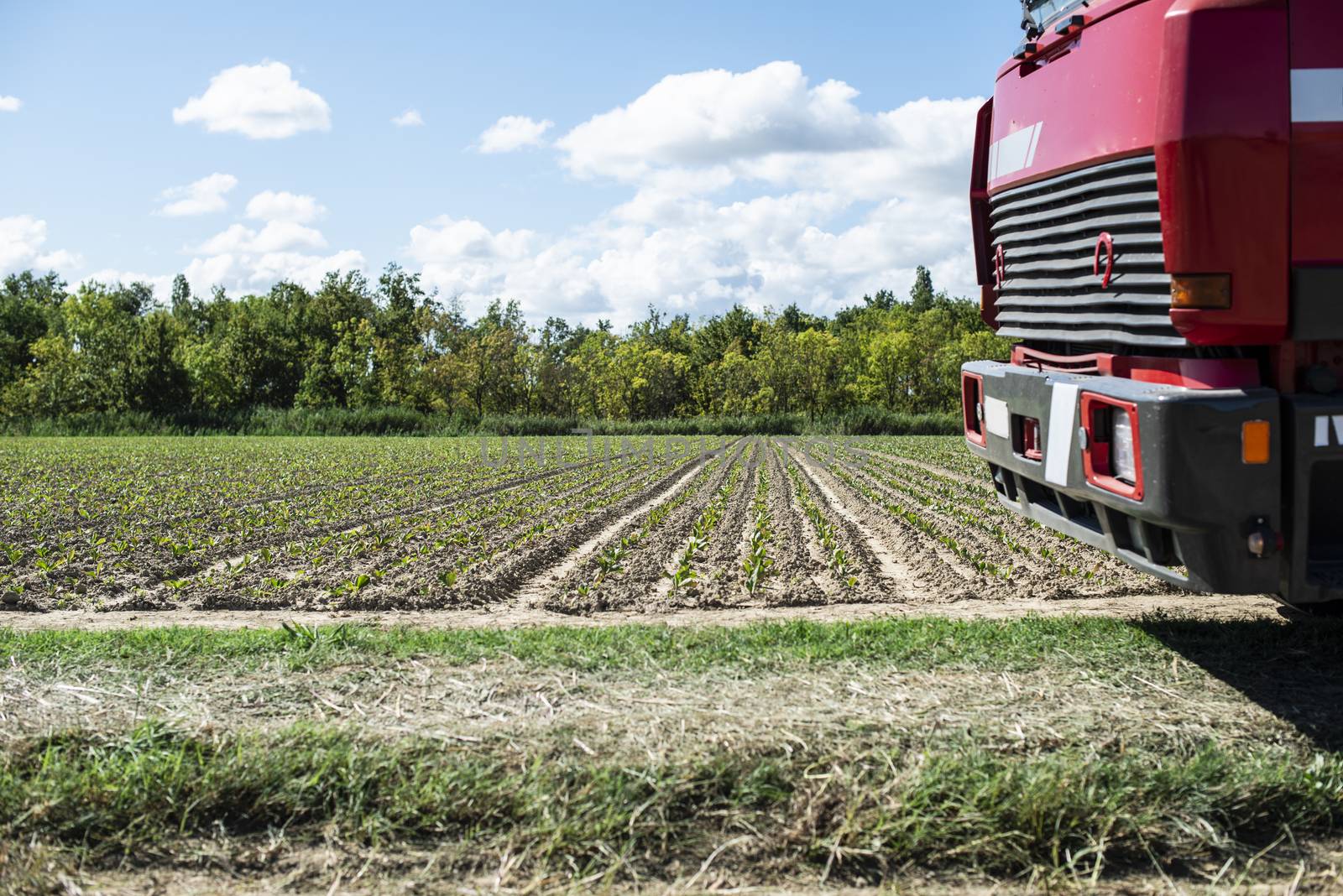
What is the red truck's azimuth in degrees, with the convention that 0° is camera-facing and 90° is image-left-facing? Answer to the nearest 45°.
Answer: approximately 45°
